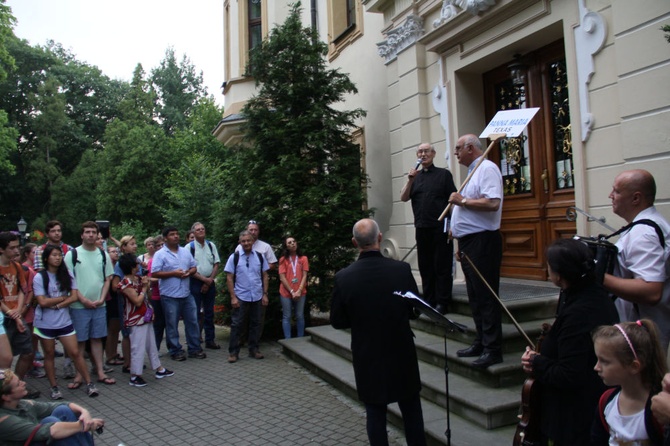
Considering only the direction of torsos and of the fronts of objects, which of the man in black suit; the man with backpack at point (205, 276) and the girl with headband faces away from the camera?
the man in black suit

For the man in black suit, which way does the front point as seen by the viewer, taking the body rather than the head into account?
away from the camera

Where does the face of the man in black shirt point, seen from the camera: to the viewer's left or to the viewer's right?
to the viewer's left

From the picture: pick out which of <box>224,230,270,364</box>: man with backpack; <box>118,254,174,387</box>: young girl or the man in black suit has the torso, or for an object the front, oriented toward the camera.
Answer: the man with backpack

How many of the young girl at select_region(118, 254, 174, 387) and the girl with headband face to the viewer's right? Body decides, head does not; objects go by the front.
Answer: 1

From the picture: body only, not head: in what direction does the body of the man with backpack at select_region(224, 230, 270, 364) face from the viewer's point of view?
toward the camera

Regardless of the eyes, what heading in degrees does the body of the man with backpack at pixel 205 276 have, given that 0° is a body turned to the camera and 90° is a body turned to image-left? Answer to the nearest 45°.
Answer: approximately 315°

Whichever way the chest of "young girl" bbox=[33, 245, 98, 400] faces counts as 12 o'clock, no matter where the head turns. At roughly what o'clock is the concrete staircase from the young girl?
The concrete staircase is roughly at 12 o'clock from the young girl.

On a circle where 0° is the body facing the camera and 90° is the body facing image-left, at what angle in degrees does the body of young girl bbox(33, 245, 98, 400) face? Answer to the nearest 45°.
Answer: approximately 315°

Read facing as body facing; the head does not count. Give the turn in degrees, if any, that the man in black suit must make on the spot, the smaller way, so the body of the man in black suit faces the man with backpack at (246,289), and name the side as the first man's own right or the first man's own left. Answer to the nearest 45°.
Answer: approximately 45° to the first man's own left

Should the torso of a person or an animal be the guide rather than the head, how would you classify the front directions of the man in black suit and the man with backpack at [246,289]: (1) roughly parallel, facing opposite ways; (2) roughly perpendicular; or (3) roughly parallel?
roughly parallel, facing opposite ways

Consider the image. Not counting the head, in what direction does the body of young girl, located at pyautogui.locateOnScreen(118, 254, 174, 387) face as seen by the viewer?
to the viewer's right

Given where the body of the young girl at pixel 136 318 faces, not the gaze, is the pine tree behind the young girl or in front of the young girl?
in front

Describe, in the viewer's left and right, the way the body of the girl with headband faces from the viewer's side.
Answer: facing the viewer and to the left of the viewer
